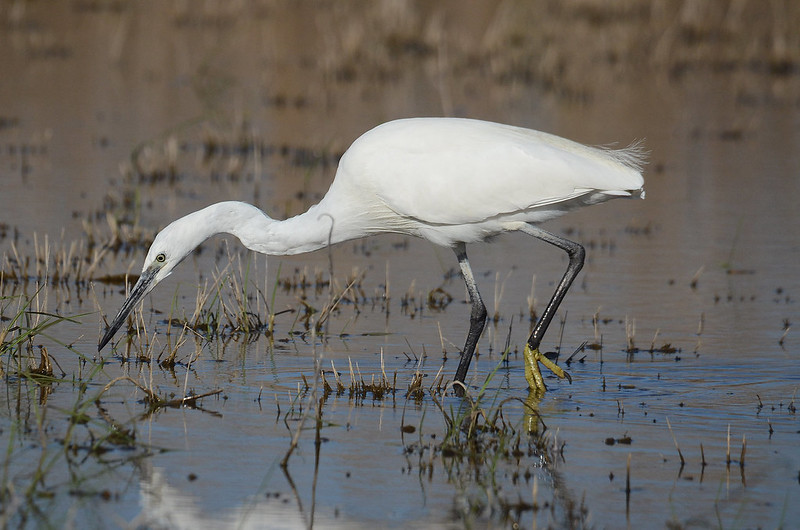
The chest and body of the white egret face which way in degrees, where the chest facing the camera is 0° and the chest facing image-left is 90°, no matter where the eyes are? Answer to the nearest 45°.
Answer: approximately 90°
